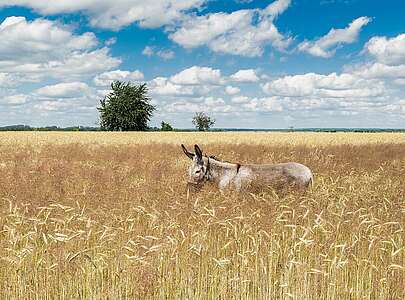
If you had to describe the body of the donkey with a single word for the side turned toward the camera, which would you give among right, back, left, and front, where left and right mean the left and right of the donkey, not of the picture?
left
